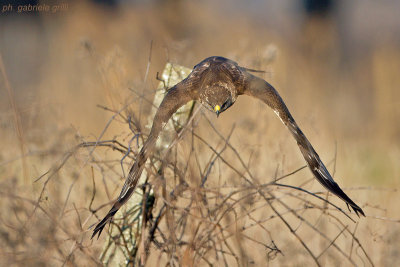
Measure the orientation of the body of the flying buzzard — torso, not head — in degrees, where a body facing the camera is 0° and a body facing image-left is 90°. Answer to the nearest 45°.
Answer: approximately 0°
